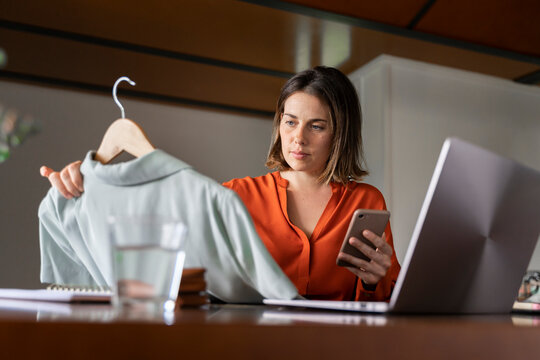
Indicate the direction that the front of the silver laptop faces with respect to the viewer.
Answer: facing away from the viewer and to the left of the viewer

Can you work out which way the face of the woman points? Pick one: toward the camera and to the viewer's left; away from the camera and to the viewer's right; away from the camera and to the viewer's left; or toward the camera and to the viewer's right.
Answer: toward the camera and to the viewer's left

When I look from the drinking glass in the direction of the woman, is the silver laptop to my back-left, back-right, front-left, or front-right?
front-right

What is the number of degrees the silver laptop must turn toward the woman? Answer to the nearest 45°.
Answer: approximately 45° to its right
